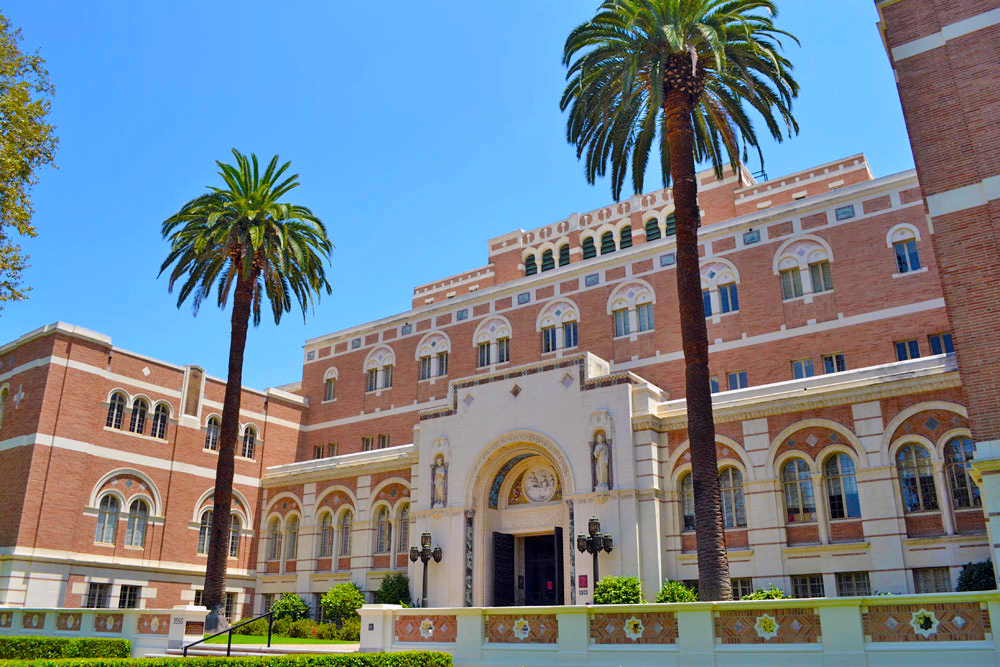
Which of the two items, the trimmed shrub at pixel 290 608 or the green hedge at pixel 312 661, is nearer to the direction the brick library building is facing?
the green hedge

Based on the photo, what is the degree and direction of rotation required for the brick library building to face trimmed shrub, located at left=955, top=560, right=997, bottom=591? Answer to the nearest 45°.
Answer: approximately 90° to its left

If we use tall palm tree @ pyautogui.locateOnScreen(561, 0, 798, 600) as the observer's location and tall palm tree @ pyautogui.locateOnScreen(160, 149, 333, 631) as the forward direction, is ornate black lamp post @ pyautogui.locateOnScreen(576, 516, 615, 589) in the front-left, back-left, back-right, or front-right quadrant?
front-right

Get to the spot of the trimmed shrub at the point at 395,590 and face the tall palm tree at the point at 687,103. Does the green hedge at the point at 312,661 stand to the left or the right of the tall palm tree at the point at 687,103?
right

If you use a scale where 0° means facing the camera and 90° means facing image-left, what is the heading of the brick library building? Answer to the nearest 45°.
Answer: approximately 45°

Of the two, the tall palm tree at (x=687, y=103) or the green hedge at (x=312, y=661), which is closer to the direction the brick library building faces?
the green hedge

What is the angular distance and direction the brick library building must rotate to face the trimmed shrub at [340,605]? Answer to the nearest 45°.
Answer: approximately 45° to its right

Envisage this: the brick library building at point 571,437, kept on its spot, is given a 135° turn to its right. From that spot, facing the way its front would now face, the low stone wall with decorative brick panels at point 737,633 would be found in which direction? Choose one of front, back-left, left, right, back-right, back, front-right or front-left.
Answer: back

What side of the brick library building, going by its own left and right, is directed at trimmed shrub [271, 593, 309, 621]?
right

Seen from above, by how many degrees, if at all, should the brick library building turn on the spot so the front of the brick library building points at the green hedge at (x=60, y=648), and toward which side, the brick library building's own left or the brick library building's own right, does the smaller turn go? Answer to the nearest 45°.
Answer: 0° — it already faces it
